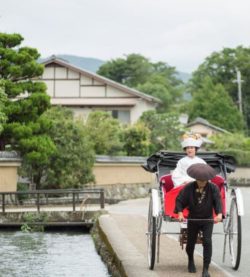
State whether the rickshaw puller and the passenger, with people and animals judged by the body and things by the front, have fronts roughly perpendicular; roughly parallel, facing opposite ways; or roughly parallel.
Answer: roughly parallel

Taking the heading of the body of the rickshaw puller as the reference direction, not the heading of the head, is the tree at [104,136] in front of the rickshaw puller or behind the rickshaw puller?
behind

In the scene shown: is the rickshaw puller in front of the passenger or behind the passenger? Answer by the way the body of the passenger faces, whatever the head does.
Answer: in front

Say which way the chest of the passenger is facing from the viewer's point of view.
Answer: toward the camera

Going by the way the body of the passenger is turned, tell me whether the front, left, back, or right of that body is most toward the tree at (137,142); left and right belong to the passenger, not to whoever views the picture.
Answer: back

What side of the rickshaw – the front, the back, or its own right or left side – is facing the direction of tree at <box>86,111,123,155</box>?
back

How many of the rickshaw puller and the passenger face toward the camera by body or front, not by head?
2

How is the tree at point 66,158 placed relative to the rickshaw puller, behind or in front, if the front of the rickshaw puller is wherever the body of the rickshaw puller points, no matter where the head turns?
behind

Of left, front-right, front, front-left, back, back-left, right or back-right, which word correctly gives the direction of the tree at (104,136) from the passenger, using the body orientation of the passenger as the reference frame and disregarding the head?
back

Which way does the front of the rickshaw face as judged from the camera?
facing the viewer

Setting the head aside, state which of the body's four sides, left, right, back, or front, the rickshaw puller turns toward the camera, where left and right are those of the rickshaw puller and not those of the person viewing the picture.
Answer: front
